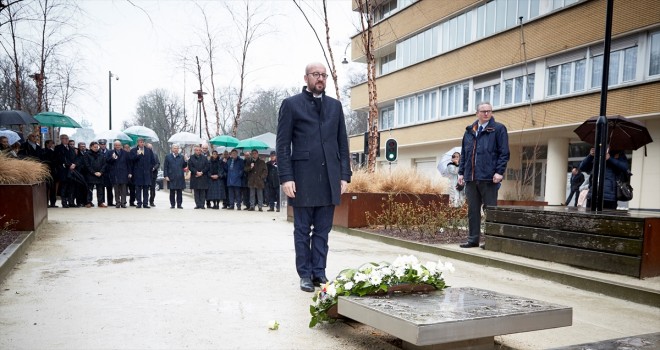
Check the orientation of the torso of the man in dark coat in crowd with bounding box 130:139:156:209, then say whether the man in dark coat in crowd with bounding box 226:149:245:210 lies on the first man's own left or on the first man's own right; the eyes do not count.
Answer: on the first man's own left

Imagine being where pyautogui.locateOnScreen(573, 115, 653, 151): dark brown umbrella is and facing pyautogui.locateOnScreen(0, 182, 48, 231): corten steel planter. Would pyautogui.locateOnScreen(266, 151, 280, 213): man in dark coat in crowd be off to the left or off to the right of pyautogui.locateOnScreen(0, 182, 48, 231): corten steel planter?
right

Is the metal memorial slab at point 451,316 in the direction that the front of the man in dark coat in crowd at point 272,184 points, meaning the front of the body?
yes

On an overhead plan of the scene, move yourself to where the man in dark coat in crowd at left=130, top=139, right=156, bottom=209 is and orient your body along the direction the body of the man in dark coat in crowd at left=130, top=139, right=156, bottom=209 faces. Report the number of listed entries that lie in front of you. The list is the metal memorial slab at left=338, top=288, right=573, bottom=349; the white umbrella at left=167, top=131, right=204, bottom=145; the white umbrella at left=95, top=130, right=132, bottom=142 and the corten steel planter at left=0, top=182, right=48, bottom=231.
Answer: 2

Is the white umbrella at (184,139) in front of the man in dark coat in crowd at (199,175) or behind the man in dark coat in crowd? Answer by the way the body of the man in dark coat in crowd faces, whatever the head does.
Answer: behind

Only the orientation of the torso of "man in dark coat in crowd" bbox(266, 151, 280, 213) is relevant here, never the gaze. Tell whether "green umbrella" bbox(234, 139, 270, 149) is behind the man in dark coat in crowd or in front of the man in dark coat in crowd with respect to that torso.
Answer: behind

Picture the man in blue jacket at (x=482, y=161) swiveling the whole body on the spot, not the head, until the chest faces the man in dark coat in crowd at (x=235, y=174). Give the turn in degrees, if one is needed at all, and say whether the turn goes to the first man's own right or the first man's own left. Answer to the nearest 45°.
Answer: approximately 90° to the first man's own right

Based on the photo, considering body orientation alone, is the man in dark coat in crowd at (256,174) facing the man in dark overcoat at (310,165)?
yes
